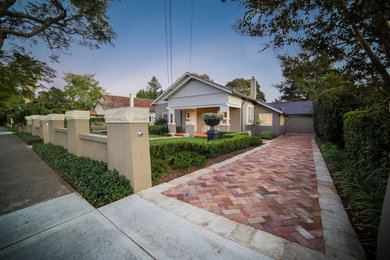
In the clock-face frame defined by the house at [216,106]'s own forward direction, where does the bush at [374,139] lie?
The bush is roughly at 10 o'clock from the house.

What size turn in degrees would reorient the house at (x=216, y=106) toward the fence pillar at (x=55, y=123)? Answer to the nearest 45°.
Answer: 0° — it already faces it

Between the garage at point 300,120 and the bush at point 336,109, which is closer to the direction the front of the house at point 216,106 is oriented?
the bush

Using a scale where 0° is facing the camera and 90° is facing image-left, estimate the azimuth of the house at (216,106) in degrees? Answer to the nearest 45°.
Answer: approximately 45°

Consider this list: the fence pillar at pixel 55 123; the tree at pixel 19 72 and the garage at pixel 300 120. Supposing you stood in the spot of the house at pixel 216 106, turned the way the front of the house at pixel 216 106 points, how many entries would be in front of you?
2

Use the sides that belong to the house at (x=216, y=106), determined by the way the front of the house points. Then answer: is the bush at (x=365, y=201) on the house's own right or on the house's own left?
on the house's own left

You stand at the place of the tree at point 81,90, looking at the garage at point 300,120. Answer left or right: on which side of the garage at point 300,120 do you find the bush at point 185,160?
right

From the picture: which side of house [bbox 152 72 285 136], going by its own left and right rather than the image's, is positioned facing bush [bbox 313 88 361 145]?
left

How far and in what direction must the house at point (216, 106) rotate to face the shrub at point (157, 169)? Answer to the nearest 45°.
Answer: approximately 45° to its left
